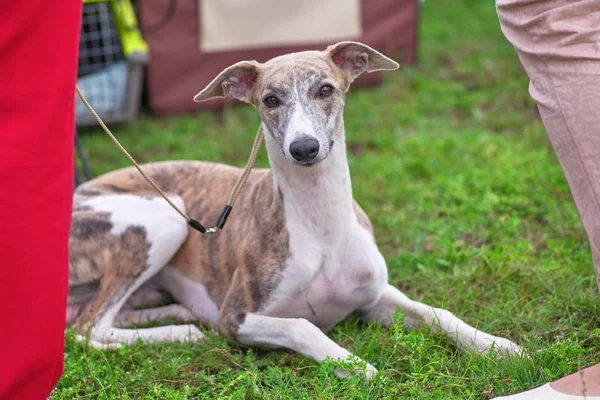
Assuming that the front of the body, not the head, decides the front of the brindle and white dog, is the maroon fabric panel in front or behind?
behind

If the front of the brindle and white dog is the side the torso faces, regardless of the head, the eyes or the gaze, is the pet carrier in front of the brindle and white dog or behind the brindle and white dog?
behind

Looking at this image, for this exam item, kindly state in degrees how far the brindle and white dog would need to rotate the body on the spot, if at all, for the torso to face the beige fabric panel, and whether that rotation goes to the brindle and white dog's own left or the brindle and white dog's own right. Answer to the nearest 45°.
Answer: approximately 135° to the brindle and white dog's own left

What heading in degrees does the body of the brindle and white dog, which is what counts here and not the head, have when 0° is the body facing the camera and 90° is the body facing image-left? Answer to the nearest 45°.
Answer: approximately 315°
